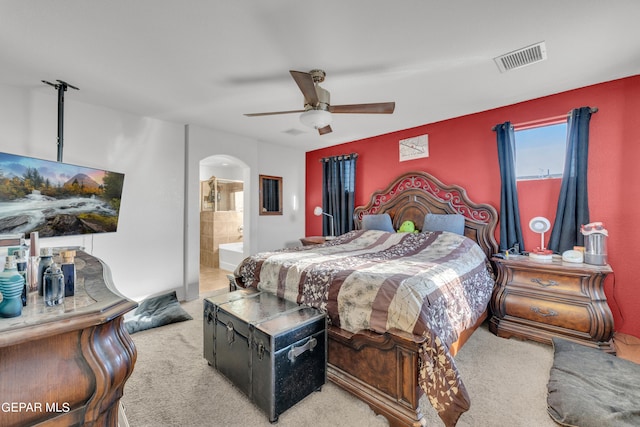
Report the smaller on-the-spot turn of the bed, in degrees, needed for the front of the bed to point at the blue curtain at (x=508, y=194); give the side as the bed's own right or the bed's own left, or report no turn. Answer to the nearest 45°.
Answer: approximately 180°

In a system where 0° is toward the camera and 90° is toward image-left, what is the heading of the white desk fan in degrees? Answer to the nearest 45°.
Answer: approximately 0°

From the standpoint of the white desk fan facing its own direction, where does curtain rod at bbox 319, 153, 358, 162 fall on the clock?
The curtain rod is roughly at 3 o'clock from the white desk fan.

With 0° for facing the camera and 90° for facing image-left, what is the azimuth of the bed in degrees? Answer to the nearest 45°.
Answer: approximately 45°
